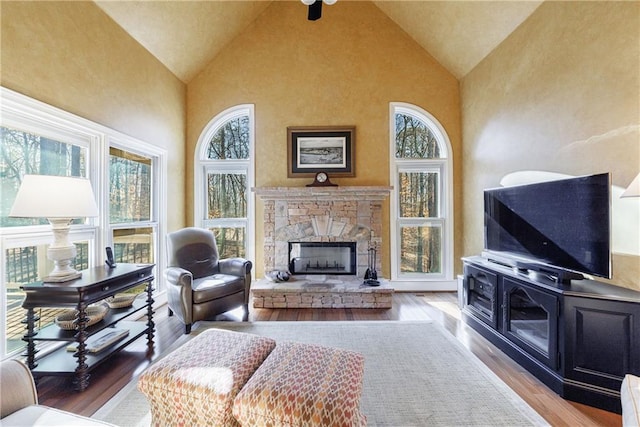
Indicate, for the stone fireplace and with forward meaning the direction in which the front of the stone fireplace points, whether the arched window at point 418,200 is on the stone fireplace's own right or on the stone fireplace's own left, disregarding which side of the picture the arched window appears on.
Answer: on the stone fireplace's own left

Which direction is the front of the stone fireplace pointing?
toward the camera

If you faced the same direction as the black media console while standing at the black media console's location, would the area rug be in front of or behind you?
in front

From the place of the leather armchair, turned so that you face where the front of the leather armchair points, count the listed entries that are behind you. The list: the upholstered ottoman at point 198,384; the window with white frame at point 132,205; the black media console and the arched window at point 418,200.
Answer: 1

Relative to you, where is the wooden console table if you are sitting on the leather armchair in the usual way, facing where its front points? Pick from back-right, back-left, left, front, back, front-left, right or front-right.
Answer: right

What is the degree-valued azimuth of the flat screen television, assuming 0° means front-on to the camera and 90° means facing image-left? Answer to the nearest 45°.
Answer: approximately 45°

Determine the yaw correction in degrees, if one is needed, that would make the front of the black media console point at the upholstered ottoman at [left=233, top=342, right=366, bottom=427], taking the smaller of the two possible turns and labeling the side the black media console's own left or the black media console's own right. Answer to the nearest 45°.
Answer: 0° — it already faces it

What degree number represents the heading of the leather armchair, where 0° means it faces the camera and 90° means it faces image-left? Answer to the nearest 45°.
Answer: approximately 315°

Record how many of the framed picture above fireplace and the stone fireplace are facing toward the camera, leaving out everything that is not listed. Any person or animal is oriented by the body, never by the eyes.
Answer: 2

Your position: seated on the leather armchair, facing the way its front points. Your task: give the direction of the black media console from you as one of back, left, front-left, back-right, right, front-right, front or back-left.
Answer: front

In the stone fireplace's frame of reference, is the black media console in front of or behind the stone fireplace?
in front

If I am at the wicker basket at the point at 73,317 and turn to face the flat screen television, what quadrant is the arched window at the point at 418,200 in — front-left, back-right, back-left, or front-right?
front-left

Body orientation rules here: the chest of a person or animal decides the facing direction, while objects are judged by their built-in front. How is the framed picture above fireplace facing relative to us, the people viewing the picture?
facing the viewer

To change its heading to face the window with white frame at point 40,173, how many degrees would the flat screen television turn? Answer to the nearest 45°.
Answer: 0° — it already faces it

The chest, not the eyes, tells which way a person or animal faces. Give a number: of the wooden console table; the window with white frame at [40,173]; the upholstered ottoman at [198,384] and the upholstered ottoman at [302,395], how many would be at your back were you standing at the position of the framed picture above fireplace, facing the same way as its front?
0

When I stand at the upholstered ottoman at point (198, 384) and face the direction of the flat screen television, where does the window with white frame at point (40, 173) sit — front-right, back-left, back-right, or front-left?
back-left

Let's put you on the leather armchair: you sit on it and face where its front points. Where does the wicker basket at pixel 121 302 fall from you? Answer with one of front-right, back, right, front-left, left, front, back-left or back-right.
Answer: right

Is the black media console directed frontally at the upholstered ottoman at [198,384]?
yes

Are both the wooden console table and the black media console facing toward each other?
yes

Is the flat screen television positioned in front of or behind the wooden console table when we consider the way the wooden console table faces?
in front
